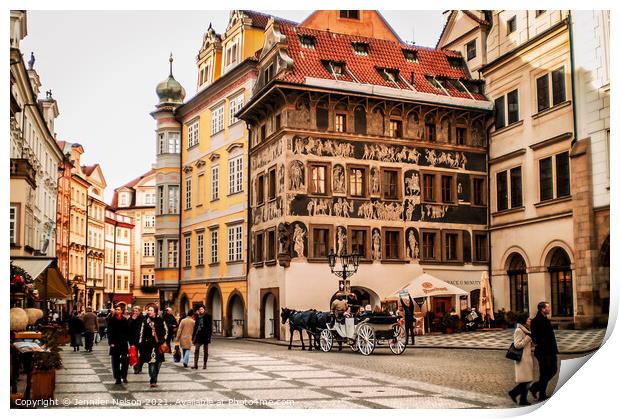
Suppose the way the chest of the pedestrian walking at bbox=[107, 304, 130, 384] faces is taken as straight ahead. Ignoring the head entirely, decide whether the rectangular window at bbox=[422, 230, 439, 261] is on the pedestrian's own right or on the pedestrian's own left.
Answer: on the pedestrian's own left

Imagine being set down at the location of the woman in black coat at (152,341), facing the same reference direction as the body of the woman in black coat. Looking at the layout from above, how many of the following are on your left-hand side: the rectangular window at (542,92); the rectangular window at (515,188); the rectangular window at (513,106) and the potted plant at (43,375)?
3

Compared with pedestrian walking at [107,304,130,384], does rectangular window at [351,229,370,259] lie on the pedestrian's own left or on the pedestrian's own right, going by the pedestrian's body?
on the pedestrian's own left

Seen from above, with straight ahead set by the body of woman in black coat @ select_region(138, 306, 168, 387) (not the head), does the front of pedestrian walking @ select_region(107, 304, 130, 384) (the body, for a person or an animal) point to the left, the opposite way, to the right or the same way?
the same way

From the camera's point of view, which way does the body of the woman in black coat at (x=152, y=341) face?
toward the camera

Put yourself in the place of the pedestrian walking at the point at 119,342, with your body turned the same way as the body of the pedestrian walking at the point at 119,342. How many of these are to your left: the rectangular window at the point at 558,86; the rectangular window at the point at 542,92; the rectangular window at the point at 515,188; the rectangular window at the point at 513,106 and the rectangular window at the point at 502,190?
5

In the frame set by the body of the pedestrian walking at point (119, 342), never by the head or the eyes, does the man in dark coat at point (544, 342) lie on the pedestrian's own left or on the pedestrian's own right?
on the pedestrian's own left

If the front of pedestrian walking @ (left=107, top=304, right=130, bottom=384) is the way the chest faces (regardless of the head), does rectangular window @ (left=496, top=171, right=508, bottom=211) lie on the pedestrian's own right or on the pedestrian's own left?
on the pedestrian's own left

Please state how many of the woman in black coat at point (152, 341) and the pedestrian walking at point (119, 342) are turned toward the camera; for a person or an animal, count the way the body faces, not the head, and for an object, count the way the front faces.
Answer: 2

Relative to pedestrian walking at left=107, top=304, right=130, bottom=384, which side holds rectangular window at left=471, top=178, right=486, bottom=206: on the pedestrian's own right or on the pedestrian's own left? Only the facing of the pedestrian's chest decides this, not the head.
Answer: on the pedestrian's own left

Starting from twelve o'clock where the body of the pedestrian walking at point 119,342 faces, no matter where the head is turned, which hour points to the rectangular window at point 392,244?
The rectangular window is roughly at 8 o'clock from the pedestrian walking.

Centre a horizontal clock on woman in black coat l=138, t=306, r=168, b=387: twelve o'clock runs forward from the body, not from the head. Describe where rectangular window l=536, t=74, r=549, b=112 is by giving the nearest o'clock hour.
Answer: The rectangular window is roughly at 9 o'clock from the woman in black coat.

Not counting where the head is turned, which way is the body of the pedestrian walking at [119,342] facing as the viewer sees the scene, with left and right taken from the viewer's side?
facing the viewer

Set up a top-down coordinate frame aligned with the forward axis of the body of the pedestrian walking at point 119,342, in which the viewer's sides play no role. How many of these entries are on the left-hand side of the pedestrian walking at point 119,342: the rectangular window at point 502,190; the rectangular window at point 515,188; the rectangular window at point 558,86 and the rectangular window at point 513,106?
4

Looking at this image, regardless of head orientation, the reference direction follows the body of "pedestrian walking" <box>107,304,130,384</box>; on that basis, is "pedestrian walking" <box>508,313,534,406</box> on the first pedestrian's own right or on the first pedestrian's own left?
on the first pedestrian's own left

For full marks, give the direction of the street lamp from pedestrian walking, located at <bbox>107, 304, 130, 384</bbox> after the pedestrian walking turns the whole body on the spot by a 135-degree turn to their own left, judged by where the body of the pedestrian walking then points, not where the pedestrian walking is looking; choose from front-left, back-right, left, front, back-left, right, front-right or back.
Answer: front
